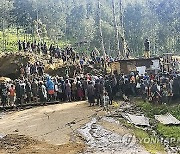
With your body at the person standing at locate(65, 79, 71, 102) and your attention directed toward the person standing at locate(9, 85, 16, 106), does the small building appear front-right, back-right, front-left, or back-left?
back-right

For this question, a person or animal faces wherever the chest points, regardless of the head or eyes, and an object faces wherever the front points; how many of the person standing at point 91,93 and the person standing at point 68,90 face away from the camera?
2

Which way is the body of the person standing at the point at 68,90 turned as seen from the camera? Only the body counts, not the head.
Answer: away from the camera

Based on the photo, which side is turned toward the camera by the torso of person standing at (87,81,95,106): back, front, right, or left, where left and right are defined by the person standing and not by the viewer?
back

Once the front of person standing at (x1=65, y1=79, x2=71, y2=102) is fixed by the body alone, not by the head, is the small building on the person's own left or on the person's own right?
on the person's own right

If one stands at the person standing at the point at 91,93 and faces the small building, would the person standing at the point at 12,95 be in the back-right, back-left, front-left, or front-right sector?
back-left
